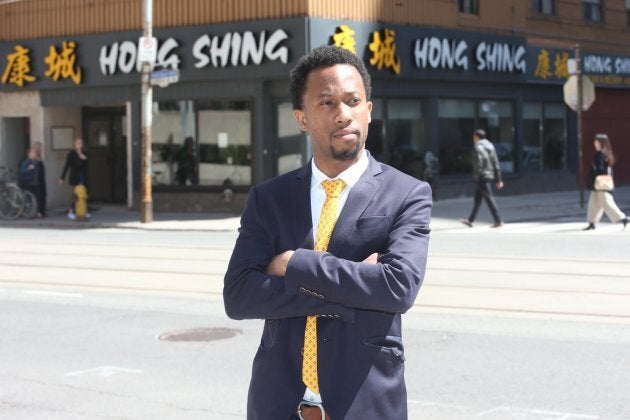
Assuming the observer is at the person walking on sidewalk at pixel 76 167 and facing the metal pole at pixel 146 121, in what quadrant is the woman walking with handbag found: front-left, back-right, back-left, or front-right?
front-left

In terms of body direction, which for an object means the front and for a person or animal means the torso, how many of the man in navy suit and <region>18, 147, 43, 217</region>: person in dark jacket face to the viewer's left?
0

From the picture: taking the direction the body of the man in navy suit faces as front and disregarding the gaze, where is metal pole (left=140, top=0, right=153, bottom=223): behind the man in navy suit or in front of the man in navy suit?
behind

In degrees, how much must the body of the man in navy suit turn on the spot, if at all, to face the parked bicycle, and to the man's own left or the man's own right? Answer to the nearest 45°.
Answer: approximately 180°

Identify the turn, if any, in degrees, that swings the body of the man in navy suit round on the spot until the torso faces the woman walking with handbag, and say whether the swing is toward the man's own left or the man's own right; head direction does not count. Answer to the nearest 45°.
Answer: approximately 180°

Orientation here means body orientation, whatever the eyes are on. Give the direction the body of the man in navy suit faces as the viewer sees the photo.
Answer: toward the camera

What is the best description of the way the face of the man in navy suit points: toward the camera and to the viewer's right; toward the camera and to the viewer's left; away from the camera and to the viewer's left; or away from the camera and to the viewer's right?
toward the camera and to the viewer's right

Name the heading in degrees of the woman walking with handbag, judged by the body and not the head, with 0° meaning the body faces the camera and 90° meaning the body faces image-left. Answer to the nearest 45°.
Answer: approximately 90°
